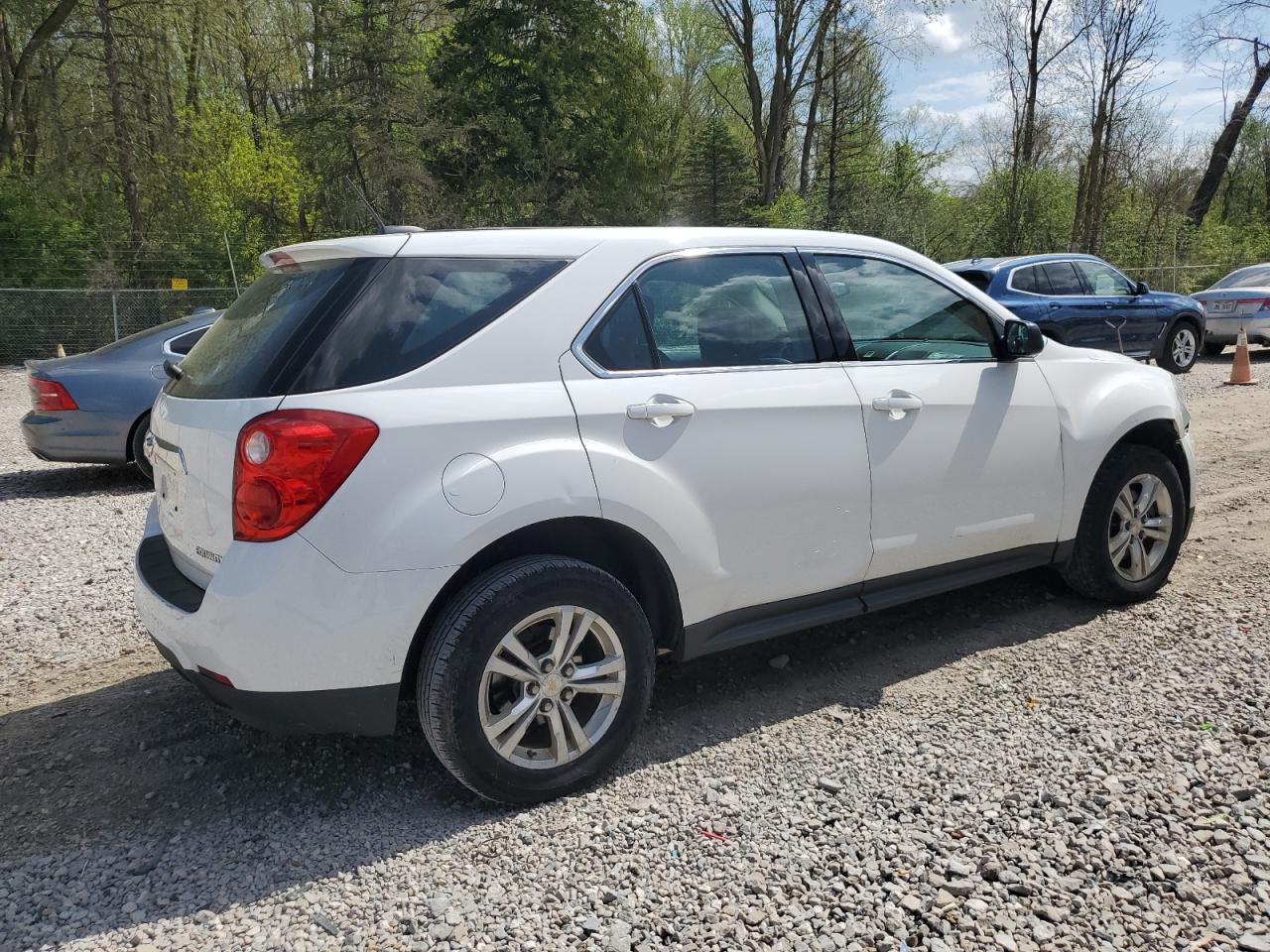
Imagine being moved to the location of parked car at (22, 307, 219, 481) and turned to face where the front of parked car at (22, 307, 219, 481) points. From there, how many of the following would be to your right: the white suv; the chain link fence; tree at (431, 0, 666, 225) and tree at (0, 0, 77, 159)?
1

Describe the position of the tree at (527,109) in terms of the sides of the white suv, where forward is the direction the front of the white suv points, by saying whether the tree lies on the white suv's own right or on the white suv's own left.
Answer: on the white suv's own left

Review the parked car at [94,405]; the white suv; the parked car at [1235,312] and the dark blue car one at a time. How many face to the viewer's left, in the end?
0

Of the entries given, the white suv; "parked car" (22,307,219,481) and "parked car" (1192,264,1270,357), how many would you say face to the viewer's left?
0

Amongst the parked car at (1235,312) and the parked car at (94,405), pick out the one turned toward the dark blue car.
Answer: the parked car at (94,405)

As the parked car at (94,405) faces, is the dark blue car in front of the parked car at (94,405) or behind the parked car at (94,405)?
in front

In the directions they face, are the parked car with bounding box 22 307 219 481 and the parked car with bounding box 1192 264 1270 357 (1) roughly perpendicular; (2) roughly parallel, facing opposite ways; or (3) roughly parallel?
roughly parallel

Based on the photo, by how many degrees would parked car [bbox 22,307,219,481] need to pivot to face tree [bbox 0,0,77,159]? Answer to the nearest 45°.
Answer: approximately 90° to its left

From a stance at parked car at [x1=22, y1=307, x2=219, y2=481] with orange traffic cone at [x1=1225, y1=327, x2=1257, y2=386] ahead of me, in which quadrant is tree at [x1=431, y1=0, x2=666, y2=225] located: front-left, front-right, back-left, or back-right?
front-left

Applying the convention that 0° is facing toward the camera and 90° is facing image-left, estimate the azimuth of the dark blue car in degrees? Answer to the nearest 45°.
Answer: approximately 225°

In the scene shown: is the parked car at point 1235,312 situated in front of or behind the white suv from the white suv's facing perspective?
in front

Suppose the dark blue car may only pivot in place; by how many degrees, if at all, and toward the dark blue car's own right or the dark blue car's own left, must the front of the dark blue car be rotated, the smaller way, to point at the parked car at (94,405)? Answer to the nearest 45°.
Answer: approximately 180°

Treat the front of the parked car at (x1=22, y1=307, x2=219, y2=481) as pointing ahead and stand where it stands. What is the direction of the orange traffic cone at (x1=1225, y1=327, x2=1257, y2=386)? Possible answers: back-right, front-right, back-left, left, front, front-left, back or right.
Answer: front

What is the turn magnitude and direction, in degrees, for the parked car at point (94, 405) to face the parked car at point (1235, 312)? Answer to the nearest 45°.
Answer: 0° — it already faces it

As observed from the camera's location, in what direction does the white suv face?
facing away from the viewer and to the right of the viewer

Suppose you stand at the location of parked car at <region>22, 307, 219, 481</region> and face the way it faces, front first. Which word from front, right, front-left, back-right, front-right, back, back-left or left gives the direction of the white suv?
right
